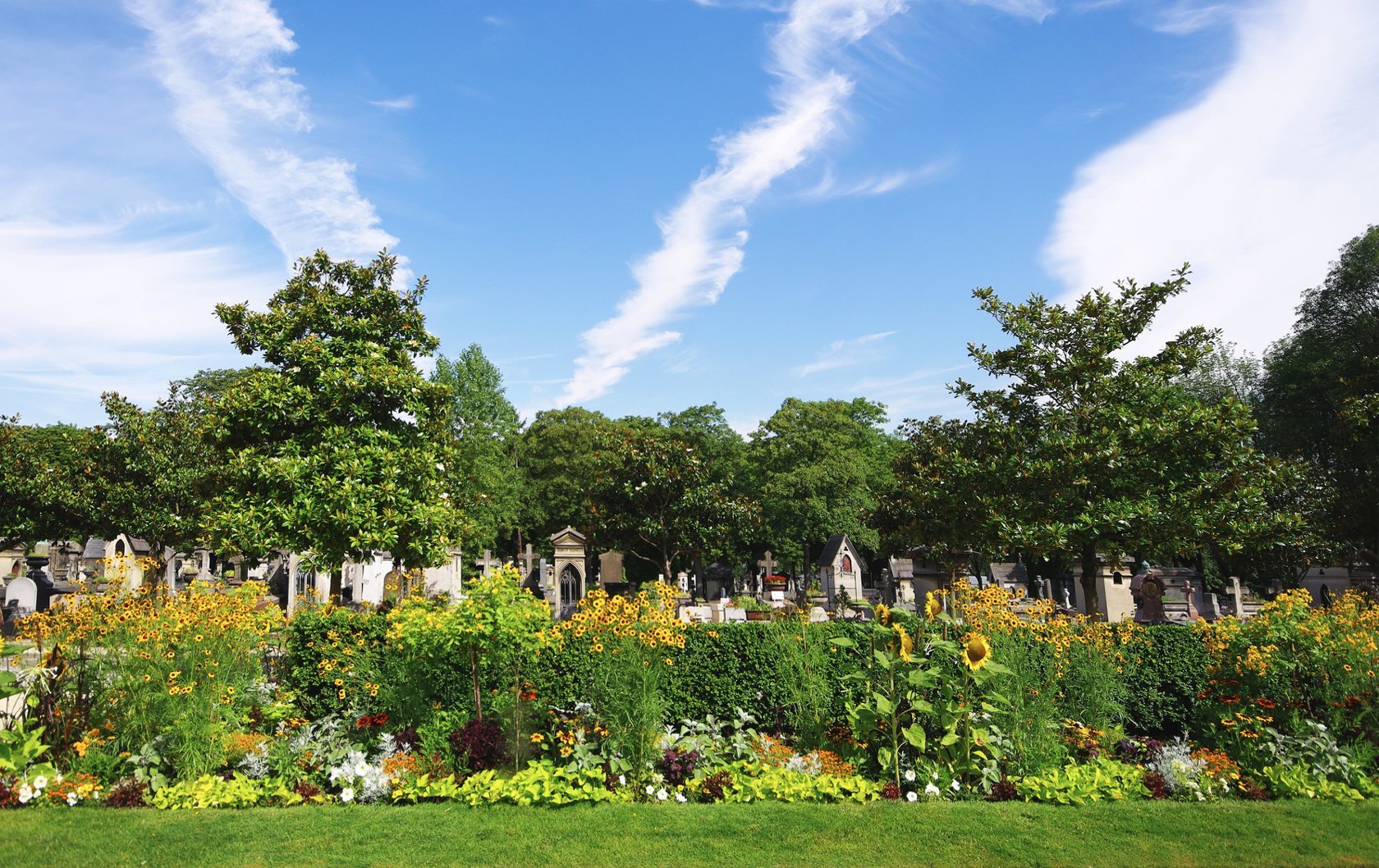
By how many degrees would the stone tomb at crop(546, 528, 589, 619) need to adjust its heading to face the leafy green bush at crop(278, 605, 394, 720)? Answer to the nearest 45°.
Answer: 0° — it already faces it

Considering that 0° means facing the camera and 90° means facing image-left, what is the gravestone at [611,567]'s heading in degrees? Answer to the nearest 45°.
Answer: approximately 0°

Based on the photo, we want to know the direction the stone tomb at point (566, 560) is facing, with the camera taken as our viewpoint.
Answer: facing the viewer

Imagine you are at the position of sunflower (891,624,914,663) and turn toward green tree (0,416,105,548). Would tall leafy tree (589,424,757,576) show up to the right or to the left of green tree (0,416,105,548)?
right

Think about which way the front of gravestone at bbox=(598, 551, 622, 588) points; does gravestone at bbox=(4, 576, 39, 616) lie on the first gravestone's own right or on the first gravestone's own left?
on the first gravestone's own right

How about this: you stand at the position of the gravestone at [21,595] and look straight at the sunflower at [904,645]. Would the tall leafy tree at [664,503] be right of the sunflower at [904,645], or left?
left

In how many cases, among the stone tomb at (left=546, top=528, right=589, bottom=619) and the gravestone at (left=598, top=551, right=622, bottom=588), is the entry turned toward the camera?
2
